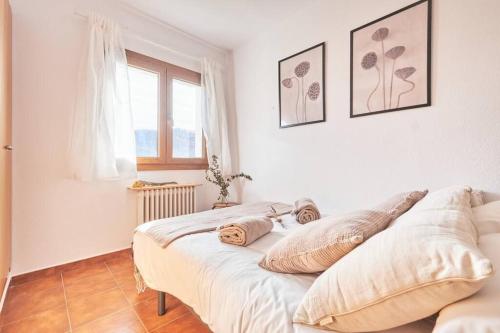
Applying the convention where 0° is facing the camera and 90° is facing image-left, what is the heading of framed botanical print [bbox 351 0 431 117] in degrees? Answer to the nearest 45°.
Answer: approximately 45°

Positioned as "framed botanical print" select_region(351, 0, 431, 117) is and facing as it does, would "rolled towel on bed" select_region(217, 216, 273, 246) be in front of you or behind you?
in front

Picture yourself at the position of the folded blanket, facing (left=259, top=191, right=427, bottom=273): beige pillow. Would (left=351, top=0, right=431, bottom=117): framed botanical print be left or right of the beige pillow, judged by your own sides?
left

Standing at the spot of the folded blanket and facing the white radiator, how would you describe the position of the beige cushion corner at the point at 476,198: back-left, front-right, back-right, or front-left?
back-right

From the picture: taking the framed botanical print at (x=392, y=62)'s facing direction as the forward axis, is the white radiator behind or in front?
in front

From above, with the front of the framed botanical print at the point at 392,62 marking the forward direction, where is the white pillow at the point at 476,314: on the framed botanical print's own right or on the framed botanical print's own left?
on the framed botanical print's own left

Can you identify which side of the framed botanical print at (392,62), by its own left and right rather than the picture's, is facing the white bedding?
front

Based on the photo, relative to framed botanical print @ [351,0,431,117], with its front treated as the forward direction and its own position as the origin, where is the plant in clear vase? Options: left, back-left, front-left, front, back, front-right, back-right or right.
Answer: front-right

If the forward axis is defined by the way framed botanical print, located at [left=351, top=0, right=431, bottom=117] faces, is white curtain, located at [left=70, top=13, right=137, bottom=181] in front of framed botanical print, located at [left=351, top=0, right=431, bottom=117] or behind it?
in front

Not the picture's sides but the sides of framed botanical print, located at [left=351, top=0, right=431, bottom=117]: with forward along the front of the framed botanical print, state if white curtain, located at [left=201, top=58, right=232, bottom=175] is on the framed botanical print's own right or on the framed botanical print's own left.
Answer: on the framed botanical print's own right
